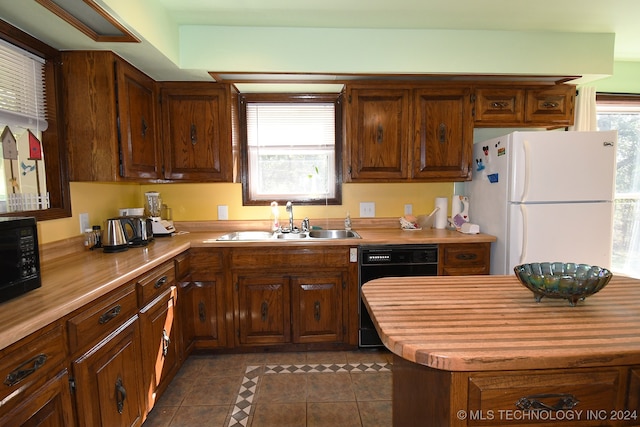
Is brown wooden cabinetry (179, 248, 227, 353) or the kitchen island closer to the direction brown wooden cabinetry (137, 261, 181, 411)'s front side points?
the kitchen island

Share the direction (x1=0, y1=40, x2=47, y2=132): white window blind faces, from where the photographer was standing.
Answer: facing the viewer and to the right of the viewer

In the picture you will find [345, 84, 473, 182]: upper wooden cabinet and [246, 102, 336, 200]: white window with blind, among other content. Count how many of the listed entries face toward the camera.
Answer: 2

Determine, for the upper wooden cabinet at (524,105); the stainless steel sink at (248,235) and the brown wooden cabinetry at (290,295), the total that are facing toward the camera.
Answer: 3

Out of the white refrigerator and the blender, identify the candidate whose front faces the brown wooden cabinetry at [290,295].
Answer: the blender

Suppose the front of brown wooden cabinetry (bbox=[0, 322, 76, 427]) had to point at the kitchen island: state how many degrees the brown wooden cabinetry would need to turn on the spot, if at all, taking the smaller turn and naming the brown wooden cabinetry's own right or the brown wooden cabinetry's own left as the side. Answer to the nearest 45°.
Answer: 0° — it already faces it

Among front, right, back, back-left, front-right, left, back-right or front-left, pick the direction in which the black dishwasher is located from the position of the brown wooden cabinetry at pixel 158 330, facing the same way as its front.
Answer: front-left

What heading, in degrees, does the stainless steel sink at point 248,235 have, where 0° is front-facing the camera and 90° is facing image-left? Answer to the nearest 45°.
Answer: approximately 0°

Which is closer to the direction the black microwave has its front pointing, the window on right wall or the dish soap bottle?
the window on right wall

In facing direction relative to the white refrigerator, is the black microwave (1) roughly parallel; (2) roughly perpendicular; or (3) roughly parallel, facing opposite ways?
roughly perpendicular

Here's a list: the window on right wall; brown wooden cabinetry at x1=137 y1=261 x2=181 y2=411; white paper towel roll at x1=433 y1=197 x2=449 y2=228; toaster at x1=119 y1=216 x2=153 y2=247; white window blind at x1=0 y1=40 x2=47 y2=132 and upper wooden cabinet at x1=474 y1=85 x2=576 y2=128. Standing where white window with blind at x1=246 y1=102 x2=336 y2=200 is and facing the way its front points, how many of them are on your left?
3

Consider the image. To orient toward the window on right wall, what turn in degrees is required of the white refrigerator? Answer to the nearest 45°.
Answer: approximately 135° to its left

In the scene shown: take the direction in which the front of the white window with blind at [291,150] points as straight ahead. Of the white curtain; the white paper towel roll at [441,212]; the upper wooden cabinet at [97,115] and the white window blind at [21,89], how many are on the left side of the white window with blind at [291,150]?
2

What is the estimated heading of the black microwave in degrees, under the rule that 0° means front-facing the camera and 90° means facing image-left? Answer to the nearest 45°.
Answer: approximately 315°
